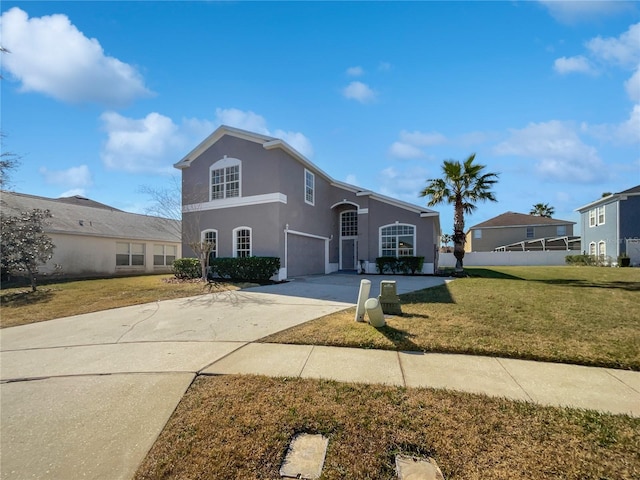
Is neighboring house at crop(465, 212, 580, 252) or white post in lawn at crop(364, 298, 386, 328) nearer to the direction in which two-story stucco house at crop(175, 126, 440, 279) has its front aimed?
the white post in lawn

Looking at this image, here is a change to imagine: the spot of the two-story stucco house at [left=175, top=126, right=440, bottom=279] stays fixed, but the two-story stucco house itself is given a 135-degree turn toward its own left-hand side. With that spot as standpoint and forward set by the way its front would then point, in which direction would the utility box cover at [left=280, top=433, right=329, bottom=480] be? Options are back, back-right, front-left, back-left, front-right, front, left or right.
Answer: back-right

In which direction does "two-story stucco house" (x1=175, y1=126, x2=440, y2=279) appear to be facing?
toward the camera

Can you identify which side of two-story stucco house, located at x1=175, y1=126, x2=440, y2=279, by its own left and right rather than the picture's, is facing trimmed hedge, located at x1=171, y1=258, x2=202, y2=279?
right

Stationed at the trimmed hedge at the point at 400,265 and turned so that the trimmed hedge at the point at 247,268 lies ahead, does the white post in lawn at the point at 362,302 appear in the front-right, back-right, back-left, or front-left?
front-left

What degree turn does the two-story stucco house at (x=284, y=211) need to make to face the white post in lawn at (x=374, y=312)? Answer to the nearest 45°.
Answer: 0° — it already faces it

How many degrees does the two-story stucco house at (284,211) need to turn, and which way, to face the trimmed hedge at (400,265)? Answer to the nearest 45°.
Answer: approximately 90° to its left

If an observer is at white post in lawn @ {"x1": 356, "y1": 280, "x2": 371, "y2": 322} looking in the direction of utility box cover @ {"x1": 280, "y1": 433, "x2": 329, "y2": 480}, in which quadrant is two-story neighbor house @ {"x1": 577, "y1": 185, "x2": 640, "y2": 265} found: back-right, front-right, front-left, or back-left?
back-left

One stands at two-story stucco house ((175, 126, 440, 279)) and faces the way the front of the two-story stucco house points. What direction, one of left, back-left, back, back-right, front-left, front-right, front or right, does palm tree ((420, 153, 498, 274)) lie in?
left

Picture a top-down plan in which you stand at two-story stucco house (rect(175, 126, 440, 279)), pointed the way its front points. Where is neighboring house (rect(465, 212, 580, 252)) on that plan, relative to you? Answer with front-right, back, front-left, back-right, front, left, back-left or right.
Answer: back-left
